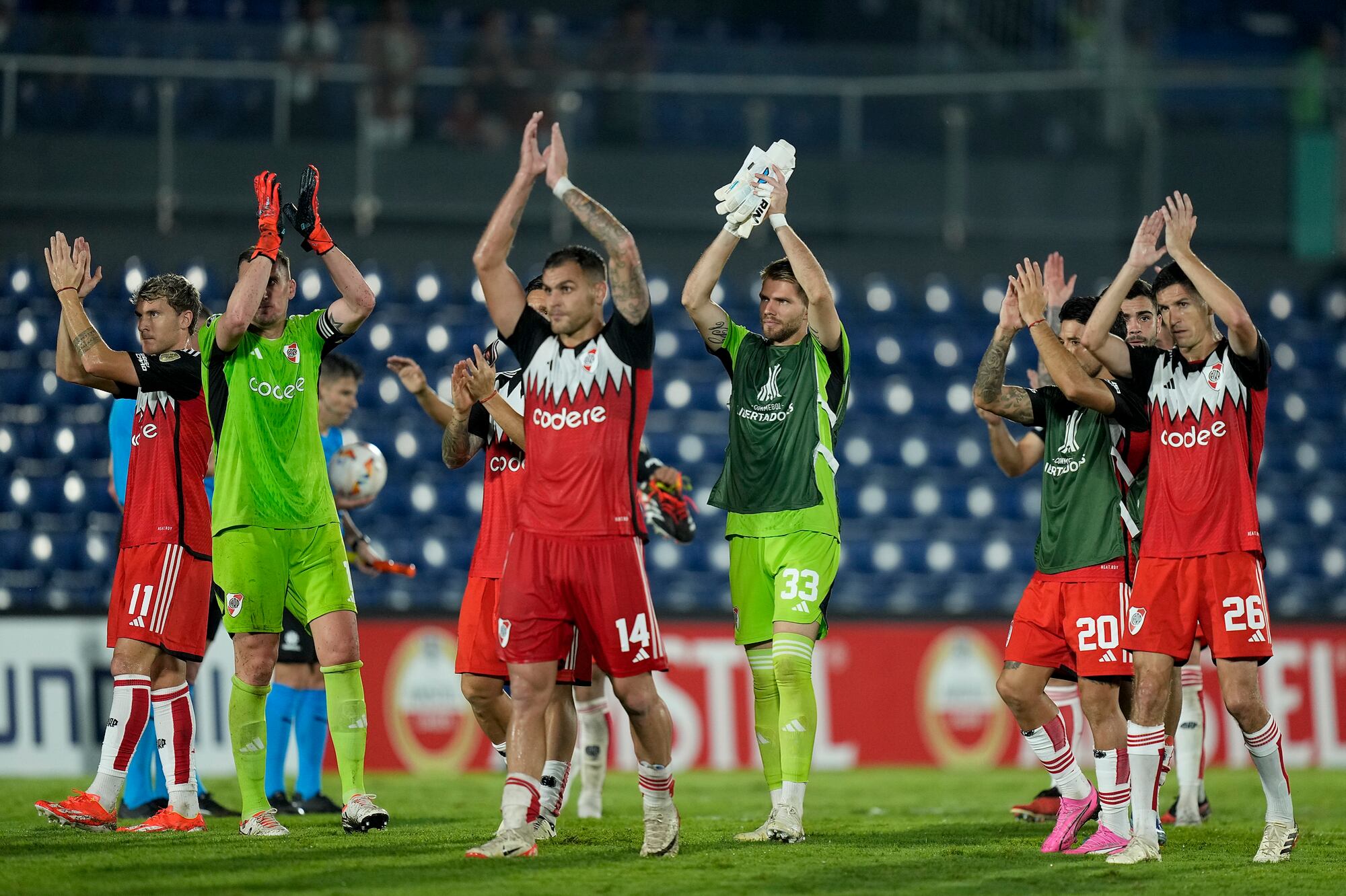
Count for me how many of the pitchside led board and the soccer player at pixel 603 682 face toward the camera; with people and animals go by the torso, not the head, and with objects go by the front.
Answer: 2

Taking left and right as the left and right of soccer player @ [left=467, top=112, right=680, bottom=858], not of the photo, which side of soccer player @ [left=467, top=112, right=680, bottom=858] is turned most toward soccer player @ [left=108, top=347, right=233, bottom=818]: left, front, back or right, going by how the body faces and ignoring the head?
right

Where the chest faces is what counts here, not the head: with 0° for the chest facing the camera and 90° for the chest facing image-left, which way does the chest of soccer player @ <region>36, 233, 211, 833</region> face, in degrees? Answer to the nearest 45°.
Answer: approximately 45°

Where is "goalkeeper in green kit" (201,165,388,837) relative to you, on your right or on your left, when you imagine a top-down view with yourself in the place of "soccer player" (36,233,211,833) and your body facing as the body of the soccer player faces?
on your left

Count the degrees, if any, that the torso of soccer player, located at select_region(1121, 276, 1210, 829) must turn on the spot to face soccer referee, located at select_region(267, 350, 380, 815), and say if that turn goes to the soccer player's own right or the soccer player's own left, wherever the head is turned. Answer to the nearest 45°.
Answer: approximately 45° to the soccer player's own right

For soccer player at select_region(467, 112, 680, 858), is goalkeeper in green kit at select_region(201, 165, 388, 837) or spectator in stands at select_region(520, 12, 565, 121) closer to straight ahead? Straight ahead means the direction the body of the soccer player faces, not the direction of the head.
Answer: the goalkeeper in green kit
